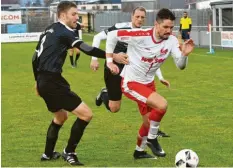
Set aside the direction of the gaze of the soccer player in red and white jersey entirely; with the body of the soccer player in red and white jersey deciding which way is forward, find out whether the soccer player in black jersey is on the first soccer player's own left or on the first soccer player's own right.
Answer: on the first soccer player's own right

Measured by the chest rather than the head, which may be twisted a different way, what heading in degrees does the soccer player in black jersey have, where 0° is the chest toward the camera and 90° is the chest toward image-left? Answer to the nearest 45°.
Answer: approximately 270°

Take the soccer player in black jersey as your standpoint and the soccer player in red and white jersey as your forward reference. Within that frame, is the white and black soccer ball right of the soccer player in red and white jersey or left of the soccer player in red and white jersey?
right

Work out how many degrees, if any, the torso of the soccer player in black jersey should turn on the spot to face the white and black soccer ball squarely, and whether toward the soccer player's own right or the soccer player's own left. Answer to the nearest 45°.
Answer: approximately 45° to the soccer player's own right
